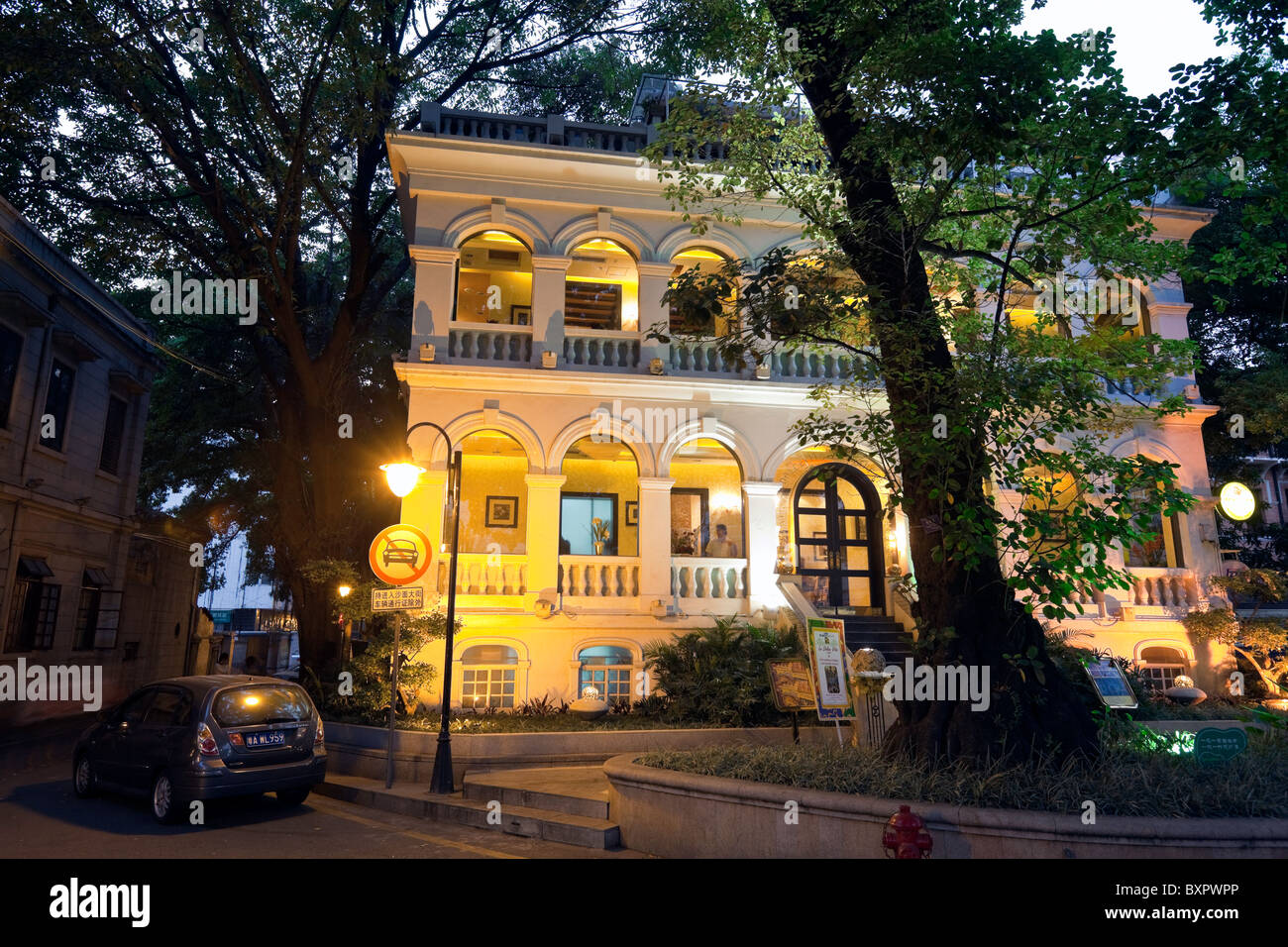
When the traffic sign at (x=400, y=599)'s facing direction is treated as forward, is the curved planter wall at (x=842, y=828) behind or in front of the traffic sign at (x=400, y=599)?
in front

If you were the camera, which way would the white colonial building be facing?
facing the viewer

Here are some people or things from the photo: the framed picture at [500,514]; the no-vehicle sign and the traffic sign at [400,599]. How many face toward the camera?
3

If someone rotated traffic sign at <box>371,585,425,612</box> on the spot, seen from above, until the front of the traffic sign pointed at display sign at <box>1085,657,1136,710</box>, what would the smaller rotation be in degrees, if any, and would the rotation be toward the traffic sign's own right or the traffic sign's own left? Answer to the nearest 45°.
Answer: approximately 90° to the traffic sign's own left

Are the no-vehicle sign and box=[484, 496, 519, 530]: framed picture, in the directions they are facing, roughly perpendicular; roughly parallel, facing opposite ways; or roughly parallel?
roughly parallel

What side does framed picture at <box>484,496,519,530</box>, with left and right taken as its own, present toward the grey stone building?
right

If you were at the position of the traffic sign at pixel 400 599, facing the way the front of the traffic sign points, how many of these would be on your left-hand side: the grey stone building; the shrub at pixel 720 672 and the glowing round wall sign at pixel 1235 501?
2

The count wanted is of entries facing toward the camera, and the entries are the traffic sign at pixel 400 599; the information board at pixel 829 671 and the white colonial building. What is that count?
3

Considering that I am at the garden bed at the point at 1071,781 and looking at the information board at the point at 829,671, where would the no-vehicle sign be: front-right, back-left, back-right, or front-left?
front-left

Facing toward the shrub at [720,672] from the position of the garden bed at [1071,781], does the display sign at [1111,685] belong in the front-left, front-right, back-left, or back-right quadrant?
front-right

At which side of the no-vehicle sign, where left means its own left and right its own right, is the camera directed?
front

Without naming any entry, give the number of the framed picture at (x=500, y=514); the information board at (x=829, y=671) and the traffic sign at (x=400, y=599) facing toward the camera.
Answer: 3

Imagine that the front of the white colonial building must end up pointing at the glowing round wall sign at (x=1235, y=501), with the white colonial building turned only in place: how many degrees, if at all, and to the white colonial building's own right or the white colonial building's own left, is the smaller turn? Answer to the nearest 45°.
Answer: approximately 90° to the white colonial building's own left

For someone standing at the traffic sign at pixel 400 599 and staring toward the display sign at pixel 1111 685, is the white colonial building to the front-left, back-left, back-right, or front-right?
front-left
